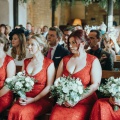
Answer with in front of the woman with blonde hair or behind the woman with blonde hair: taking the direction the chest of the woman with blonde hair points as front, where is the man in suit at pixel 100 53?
behind

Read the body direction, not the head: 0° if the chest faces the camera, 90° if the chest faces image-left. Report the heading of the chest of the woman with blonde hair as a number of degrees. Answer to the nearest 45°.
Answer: approximately 45°

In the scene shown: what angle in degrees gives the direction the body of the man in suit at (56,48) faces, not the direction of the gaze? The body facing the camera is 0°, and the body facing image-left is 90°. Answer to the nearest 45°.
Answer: approximately 45°

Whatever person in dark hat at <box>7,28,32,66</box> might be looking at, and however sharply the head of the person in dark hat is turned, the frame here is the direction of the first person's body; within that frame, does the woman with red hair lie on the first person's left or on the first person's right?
on the first person's left

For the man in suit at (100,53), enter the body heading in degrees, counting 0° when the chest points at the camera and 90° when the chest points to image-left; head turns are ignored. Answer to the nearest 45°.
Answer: approximately 45°

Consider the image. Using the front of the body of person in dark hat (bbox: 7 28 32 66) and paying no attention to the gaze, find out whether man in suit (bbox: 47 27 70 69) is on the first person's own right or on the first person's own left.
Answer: on the first person's own left

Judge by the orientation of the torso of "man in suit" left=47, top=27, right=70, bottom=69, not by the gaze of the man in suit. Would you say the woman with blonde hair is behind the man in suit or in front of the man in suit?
in front

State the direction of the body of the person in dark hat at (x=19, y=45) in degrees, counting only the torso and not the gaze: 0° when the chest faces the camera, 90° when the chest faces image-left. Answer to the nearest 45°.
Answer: approximately 45°

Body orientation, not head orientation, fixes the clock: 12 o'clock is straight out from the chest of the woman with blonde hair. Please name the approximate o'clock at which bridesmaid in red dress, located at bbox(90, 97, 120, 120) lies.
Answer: The bridesmaid in red dress is roughly at 9 o'clock from the woman with blonde hair.
